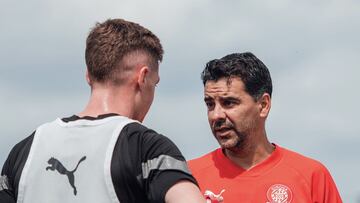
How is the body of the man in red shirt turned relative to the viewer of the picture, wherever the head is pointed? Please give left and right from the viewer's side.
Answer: facing the viewer and to the left of the viewer

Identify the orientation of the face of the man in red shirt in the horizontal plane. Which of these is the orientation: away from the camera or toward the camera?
toward the camera
